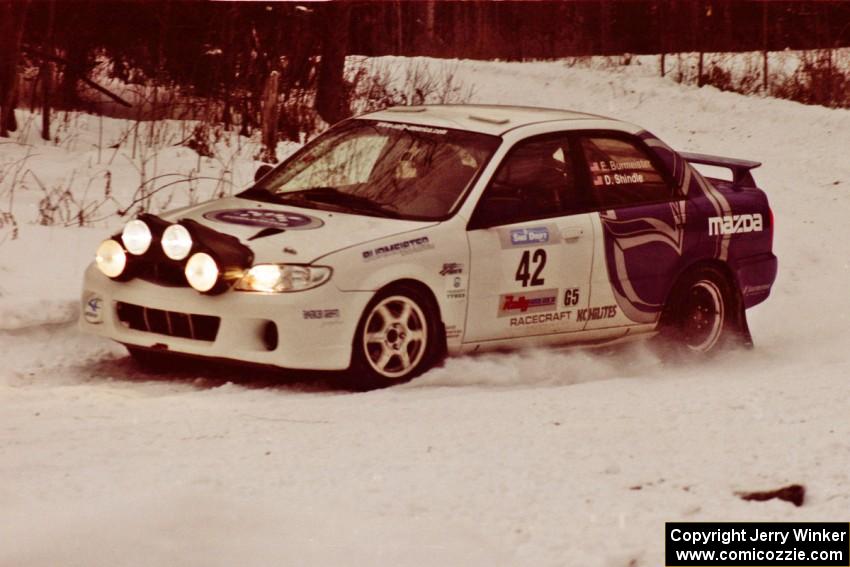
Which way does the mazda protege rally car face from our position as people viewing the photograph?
facing the viewer and to the left of the viewer
